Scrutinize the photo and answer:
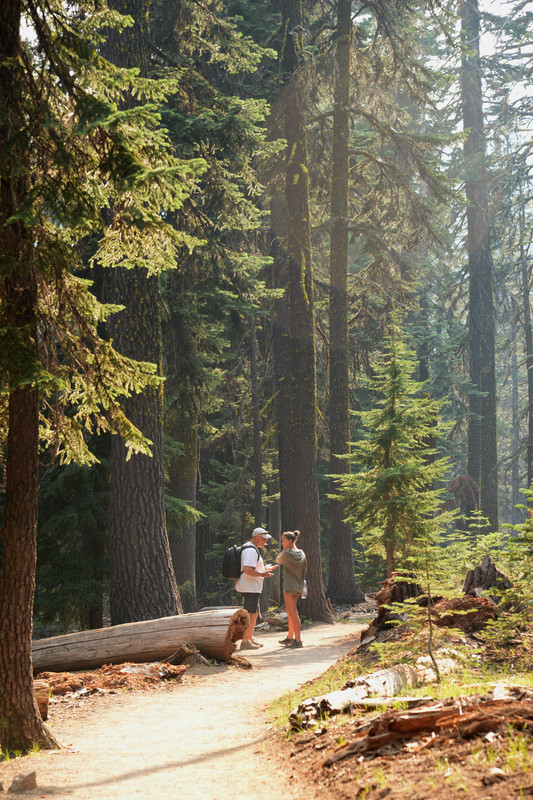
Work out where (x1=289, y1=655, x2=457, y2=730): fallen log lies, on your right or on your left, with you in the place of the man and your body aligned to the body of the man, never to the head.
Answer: on your right

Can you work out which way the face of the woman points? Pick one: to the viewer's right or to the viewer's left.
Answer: to the viewer's left

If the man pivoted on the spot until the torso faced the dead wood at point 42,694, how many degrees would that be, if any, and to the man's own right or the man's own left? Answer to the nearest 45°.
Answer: approximately 90° to the man's own right

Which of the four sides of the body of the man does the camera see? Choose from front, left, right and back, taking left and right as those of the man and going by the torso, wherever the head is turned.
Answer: right

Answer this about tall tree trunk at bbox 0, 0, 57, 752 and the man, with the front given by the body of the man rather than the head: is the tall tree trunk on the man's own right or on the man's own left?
on the man's own right

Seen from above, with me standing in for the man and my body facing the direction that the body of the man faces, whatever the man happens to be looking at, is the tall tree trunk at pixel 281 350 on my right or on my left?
on my left

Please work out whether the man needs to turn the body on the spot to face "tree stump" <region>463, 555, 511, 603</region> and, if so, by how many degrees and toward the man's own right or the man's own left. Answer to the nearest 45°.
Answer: approximately 45° to the man's own left

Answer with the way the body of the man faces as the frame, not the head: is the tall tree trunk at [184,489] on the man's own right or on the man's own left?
on the man's own left

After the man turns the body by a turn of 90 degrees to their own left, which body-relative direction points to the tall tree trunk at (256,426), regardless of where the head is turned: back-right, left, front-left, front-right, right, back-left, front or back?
front

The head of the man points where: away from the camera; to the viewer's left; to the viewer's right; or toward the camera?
to the viewer's right
